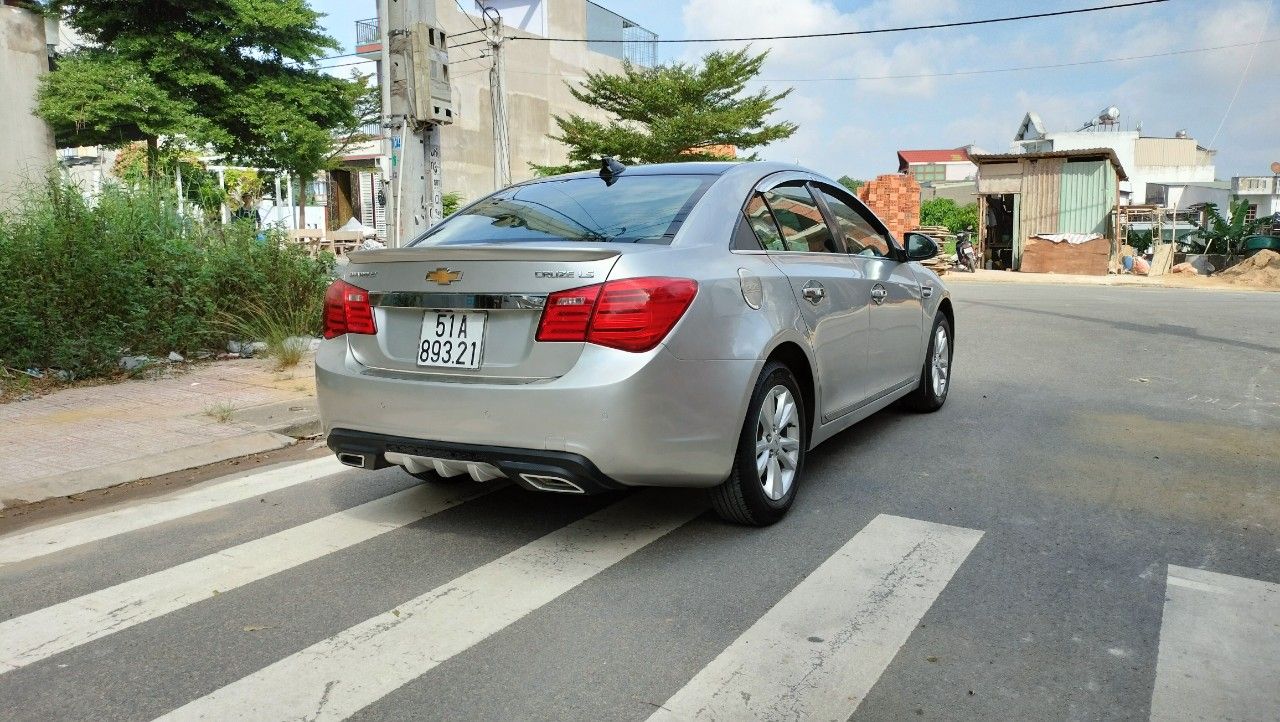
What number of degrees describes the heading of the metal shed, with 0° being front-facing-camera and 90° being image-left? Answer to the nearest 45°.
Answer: approximately 0°

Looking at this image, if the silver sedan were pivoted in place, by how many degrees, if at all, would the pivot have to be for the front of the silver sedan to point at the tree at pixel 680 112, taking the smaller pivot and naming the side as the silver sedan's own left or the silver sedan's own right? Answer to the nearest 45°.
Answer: approximately 45° to the silver sedan's own left

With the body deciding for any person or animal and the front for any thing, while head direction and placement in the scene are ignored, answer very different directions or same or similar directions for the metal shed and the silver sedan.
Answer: very different directions

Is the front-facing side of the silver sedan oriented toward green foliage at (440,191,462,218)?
no

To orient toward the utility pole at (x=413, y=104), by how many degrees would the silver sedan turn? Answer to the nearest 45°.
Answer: approximately 45° to its left

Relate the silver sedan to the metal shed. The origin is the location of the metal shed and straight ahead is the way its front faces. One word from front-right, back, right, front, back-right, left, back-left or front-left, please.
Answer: front

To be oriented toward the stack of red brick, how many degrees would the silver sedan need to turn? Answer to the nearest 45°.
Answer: approximately 45° to its left

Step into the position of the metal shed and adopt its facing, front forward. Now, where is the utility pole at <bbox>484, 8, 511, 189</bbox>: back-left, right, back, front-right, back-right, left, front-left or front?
front-right

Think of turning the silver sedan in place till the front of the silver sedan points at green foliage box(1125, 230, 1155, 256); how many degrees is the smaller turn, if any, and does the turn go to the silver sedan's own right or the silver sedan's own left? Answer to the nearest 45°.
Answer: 0° — it already faces it

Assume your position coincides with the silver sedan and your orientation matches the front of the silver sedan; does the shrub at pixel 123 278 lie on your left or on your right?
on your left

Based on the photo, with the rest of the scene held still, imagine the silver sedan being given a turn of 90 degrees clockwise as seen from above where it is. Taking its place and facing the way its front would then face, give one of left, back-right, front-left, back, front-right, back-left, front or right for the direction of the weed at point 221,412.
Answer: back

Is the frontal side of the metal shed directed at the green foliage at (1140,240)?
no

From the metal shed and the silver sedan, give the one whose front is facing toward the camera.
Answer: the metal shed

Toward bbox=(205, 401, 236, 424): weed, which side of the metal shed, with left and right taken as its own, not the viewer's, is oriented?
front

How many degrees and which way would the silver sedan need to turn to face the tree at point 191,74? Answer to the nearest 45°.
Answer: approximately 90° to its left

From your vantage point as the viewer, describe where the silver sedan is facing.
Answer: facing away from the viewer and to the right of the viewer

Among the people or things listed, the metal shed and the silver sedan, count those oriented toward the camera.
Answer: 1

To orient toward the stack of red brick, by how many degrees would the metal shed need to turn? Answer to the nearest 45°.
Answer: approximately 45° to its right

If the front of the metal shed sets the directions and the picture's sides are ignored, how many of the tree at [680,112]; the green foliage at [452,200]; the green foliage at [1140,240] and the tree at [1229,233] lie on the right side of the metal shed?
2

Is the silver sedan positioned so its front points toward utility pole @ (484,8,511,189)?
no
